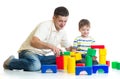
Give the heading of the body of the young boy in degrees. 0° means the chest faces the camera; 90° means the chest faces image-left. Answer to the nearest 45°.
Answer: approximately 0°

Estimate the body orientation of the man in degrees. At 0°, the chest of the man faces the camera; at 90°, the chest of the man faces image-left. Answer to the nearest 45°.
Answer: approximately 315°

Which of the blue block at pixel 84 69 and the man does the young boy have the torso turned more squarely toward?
the blue block
